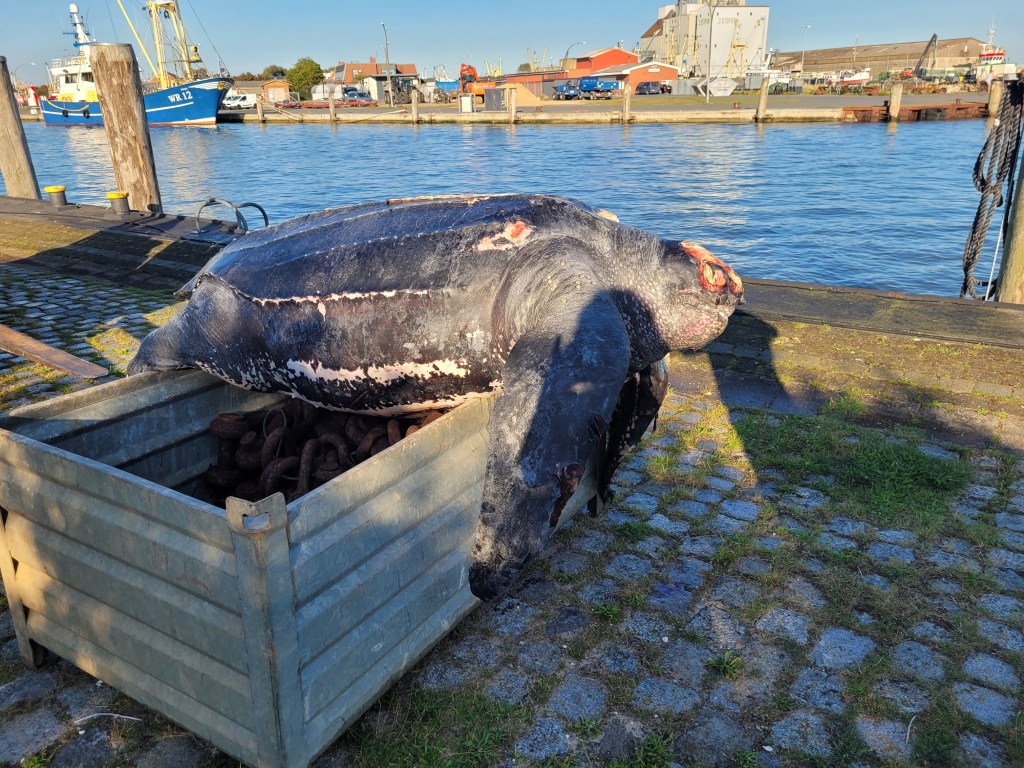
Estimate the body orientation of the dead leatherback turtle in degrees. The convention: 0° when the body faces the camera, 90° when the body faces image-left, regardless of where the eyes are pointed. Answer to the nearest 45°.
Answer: approximately 270°

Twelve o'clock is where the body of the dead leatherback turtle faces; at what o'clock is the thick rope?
The thick rope is roughly at 11 o'clock from the dead leatherback turtle.

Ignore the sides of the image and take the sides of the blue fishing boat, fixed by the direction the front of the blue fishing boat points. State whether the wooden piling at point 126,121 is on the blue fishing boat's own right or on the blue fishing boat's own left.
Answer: on the blue fishing boat's own right

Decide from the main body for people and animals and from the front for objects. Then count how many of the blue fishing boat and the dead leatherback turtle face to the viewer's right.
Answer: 2

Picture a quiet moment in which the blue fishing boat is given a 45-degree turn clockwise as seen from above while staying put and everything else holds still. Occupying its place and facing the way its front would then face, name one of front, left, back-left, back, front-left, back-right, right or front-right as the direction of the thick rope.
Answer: front-right

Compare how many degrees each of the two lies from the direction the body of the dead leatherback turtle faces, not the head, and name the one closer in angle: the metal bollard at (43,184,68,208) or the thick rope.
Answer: the thick rope

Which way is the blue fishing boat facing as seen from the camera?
to the viewer's right
